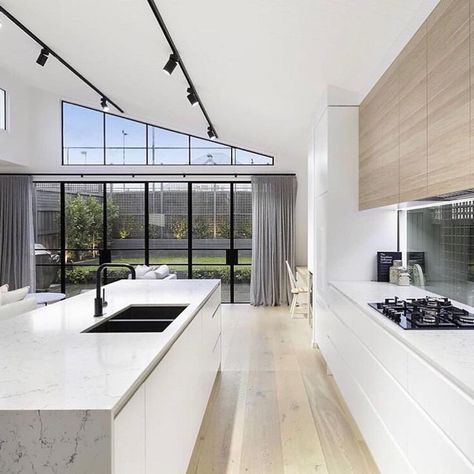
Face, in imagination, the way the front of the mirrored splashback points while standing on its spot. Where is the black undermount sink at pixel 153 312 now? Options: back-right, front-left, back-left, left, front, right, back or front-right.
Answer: front

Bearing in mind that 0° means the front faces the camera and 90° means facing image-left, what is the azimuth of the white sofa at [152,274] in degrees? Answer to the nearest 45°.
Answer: approximately 0°

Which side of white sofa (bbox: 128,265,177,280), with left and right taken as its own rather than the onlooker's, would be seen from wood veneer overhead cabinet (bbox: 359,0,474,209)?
front

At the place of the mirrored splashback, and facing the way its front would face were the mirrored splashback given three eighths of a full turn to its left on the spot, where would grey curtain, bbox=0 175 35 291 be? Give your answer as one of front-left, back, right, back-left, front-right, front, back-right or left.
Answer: back

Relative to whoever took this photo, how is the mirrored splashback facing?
facing the viewer and to the left of the viewer

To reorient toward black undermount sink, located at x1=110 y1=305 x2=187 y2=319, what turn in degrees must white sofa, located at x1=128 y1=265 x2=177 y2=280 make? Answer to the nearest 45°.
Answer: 0° — it already faces it

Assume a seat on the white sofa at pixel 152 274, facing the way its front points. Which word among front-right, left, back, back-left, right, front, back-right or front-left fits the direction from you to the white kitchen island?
front

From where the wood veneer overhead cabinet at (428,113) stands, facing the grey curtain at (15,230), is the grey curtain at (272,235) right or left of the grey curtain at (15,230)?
right

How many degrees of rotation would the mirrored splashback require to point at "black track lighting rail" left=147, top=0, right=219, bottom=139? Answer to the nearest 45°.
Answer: approximately 45° to its right

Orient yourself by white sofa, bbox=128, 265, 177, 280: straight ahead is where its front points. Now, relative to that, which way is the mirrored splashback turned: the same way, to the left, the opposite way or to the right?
to the right

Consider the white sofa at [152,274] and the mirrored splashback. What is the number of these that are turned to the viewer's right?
0

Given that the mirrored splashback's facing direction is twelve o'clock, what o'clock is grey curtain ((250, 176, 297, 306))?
The grey curtain is roughly at 3 o'clock from the mirrored splashback.

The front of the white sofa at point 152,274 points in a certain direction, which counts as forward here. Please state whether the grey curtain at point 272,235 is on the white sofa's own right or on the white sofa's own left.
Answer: on the white sofa's own left

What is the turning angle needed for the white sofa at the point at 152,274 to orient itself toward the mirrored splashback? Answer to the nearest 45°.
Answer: approximately 45° to its left

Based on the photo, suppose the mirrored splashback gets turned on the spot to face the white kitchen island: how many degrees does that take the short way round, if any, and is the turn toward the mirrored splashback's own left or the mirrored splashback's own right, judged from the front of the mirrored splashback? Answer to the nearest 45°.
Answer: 0° — it already faces it
